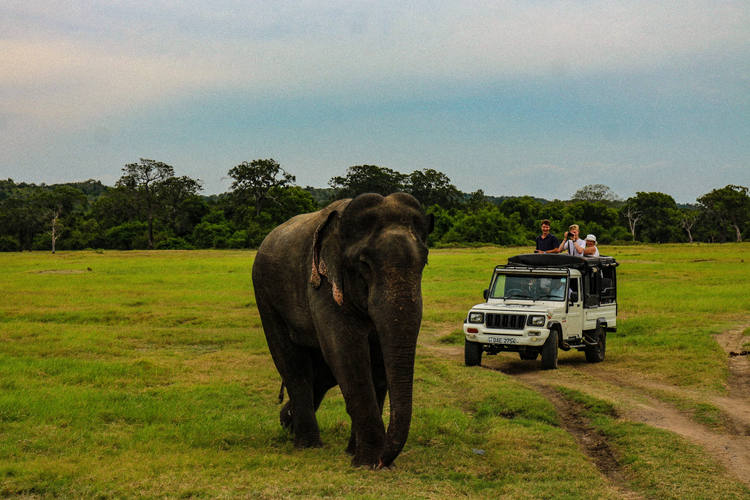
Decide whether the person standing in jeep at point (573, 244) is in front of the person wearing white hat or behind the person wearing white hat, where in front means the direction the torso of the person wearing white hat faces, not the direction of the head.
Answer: in front

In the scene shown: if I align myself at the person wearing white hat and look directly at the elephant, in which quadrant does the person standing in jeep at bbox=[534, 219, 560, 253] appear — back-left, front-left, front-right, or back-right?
front-right

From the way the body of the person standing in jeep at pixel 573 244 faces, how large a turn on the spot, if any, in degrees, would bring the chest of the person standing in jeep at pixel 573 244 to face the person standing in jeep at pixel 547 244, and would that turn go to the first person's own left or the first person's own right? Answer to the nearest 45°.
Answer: approximately 45° to the first person's own right

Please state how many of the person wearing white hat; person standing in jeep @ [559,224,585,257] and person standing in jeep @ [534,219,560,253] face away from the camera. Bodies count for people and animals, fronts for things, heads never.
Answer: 0

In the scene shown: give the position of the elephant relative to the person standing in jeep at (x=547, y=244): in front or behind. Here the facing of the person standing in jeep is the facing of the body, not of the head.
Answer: in front

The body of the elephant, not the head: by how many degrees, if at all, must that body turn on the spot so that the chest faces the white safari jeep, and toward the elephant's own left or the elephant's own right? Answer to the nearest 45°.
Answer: approximately 90° to the elephant's own left

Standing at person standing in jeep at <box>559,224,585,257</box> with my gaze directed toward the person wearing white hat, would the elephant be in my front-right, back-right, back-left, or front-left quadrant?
back-right

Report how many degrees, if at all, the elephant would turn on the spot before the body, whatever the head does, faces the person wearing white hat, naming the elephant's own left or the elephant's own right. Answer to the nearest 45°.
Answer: approximately 90° to the elephant's own left

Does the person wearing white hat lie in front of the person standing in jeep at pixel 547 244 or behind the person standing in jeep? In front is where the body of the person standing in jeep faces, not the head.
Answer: behind

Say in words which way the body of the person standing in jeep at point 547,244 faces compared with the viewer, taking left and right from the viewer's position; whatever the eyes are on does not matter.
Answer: facing the viewer and to the left of the viewer

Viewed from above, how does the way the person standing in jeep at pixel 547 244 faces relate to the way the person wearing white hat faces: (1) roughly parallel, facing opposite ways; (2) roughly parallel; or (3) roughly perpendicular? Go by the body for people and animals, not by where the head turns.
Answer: roughly parallel

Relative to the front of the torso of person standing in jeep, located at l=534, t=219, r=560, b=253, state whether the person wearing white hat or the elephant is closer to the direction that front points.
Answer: the elephant
